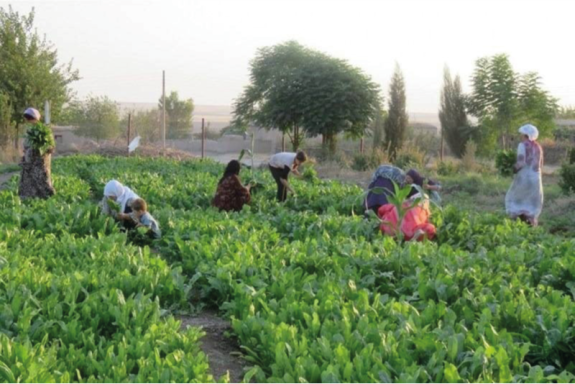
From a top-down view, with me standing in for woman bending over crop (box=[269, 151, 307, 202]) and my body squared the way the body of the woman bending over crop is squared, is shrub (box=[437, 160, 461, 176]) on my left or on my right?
on my left

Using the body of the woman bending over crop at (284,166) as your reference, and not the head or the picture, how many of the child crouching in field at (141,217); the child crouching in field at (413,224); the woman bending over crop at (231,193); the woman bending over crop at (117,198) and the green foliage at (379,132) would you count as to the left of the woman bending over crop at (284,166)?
1

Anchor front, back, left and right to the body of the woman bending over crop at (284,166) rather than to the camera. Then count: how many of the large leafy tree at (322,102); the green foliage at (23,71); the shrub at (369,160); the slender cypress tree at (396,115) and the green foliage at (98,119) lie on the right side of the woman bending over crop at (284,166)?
0

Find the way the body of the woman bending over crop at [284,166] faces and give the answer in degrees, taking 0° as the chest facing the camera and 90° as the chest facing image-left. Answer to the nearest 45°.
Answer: approximately 270°

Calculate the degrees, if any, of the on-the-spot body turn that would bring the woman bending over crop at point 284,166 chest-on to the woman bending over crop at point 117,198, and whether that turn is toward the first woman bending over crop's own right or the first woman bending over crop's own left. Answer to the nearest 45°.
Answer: approximately 135° to the first woman bending over crop's own right

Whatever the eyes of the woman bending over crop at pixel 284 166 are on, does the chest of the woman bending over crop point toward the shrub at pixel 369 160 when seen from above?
no

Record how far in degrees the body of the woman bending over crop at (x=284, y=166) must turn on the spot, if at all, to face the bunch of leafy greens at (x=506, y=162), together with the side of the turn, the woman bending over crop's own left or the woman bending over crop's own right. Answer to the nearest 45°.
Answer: approximately 45° to the woman bending over crop's own left

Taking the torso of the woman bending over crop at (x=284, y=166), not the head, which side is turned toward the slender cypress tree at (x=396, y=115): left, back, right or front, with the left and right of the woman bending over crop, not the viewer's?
left

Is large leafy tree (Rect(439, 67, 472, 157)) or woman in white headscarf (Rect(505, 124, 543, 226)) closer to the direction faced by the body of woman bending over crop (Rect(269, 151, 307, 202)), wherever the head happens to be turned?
the woman in white headscarf

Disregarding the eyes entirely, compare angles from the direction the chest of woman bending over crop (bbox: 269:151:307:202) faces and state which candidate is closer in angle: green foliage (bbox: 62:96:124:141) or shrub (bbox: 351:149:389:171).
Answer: the shrub

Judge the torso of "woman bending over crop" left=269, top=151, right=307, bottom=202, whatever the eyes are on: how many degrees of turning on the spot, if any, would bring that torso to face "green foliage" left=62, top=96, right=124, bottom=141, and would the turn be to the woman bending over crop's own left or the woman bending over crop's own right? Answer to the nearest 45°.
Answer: approximately 90° to the woman bending over crop's own left

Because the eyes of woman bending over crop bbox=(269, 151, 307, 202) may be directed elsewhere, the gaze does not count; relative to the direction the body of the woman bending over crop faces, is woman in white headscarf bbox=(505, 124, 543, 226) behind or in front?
in front
